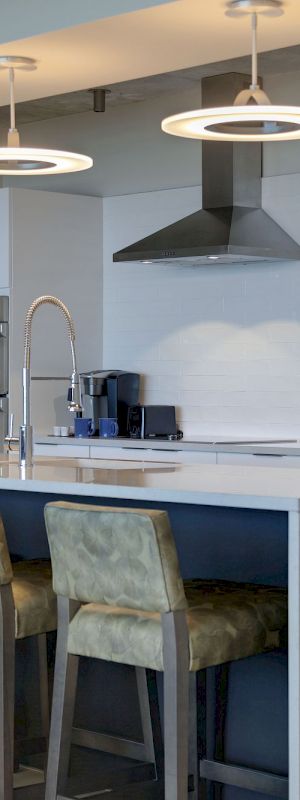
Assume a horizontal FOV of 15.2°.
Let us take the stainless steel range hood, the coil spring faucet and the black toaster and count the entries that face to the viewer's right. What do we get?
1

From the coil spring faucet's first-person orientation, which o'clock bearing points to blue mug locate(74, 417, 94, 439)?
The blue mug is roughly at 9 o'clock from the coil spring faucet.

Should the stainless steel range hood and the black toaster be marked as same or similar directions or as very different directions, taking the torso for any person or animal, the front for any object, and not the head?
same or similar directions

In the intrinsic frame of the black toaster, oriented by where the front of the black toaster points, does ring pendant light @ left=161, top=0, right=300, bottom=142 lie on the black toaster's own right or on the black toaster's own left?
on the black toaster's own left

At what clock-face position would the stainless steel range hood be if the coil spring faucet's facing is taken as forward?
The stainless steel range hood is roughly at 10 o'clock from the coil spring faucet.

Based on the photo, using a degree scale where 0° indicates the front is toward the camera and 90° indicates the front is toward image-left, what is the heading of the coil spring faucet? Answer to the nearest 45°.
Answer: approximately 270°

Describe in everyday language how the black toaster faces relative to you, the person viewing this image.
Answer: facing the viewer and to the left of the viewer

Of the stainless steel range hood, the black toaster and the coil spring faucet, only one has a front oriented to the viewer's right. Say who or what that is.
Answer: the coil spring faucet

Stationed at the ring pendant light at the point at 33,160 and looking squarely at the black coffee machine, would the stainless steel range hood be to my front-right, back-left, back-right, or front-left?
front-right

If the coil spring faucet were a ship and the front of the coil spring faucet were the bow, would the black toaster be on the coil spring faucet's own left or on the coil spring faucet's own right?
on the coil spring faucet's own left
